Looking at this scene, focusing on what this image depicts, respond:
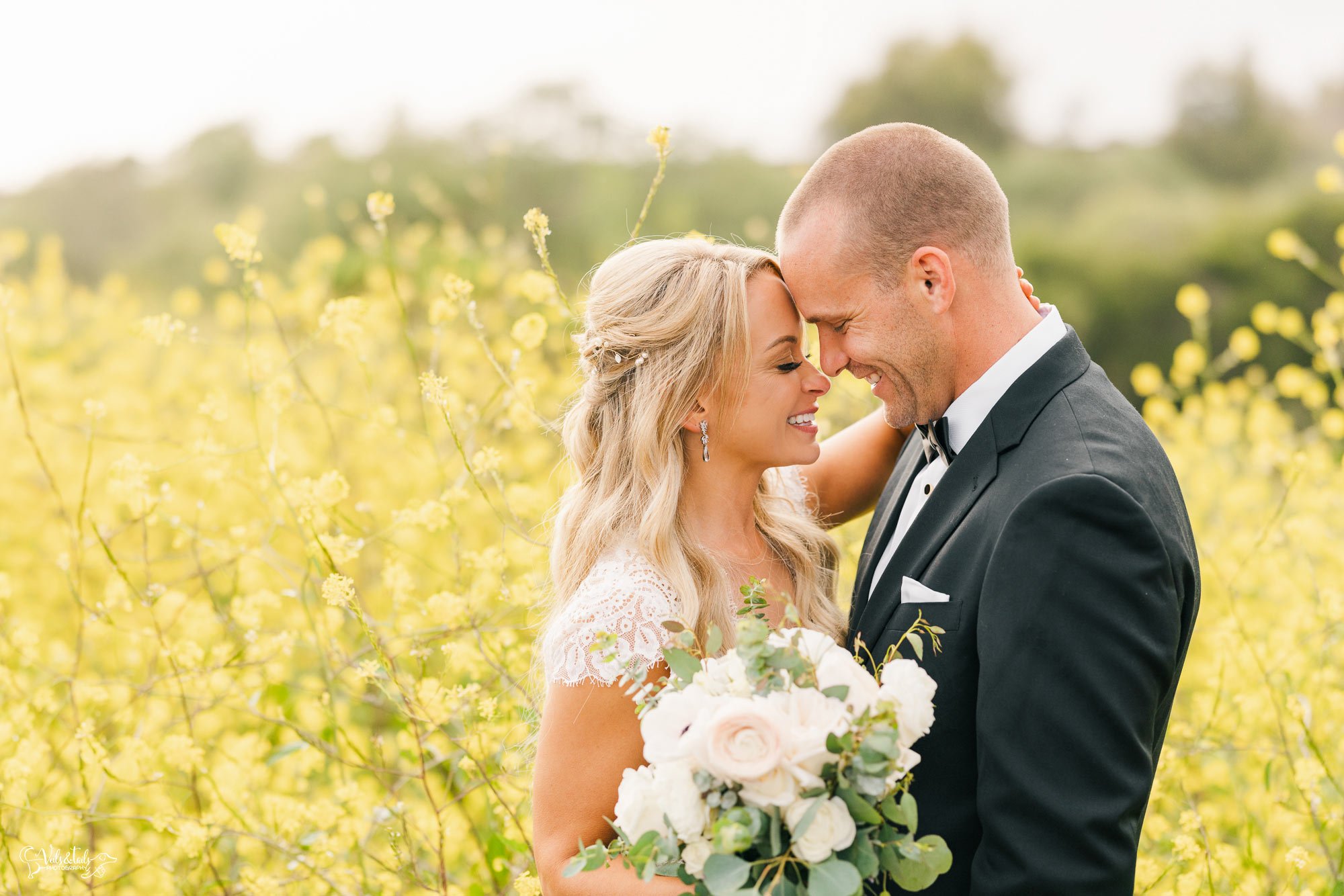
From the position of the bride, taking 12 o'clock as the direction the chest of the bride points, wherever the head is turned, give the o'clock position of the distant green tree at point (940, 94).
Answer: The distant green tree is roughly at 8 o'clock from the bride.

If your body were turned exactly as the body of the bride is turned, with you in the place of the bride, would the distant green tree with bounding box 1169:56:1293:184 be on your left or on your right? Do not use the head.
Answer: on your left

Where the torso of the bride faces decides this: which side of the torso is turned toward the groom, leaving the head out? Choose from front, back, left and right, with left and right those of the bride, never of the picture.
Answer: front

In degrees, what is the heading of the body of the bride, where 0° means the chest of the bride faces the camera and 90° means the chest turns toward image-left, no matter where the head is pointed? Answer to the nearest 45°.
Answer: approximately 315°

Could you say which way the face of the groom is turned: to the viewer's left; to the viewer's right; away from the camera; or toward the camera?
to the viewer's left

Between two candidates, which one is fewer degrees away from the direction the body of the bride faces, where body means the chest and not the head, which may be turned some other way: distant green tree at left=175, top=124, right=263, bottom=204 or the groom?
the groom

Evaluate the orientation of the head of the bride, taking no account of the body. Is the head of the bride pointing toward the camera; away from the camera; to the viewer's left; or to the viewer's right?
to the viewer's right

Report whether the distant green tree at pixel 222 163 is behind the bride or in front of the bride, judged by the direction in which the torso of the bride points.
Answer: behind

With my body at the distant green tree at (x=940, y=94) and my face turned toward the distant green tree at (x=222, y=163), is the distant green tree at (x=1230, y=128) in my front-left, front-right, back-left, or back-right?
back-left
